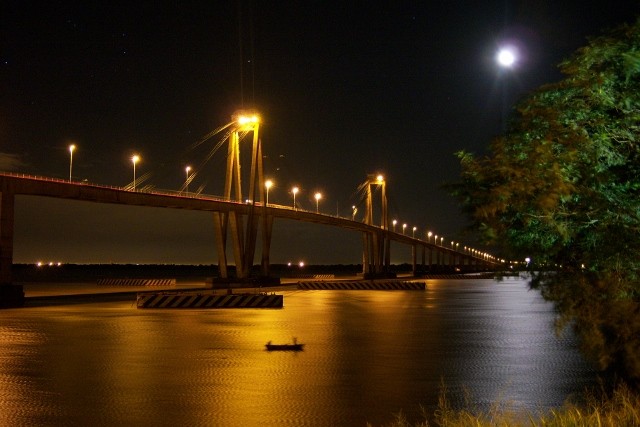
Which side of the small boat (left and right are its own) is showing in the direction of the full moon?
left

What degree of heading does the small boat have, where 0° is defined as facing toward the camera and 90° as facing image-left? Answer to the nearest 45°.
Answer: approximately 90°

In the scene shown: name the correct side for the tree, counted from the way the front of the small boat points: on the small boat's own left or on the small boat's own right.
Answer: on the small boat's own left
